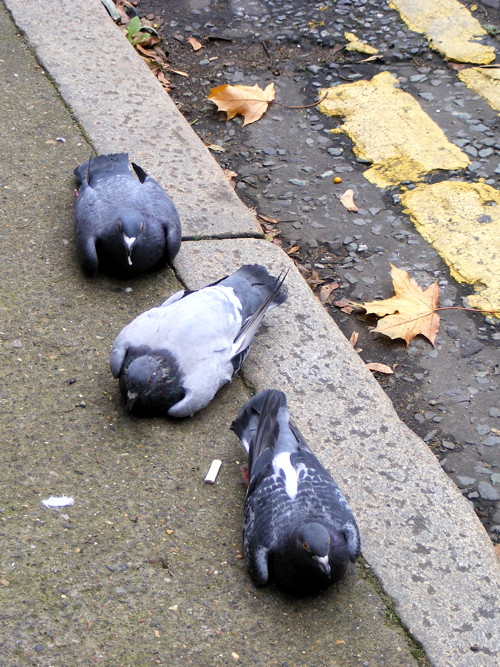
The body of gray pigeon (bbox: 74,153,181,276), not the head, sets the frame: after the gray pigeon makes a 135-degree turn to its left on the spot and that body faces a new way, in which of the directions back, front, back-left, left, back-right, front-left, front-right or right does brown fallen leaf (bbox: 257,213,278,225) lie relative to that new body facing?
front

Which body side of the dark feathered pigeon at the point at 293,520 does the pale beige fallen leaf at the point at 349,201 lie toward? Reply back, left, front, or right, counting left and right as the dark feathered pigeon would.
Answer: back

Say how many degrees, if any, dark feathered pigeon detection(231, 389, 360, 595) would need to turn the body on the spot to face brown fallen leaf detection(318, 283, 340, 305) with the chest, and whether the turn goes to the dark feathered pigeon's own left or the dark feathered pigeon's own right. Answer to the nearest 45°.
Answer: approximately 180°

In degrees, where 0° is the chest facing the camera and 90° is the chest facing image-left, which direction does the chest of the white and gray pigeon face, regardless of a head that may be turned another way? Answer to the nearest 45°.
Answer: approximately 45°

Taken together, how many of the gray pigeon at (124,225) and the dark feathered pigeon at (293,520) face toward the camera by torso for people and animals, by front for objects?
2

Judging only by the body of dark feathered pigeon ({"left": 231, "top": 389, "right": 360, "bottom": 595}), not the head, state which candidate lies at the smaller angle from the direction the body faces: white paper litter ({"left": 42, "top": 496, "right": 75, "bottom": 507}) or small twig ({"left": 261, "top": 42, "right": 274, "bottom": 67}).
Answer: the white paper litter

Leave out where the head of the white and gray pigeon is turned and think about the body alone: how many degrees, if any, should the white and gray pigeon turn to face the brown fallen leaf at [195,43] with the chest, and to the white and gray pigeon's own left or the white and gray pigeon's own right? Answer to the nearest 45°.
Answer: approximately 135° to the white and gray pigeon's own right

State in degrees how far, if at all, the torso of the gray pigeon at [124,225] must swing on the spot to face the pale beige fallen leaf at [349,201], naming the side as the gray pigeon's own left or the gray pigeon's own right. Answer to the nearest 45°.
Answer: approximately 135° to the gray pigeon's own left

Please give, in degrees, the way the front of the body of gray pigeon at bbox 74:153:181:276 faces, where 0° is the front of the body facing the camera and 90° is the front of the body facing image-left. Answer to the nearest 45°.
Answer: approximately 0°

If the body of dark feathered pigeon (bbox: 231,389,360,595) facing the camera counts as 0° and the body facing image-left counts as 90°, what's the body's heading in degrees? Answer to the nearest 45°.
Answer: approximately 0°

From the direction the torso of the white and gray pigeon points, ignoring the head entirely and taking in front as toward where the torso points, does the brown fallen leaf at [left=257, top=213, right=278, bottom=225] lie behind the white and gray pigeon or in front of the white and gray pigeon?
behind

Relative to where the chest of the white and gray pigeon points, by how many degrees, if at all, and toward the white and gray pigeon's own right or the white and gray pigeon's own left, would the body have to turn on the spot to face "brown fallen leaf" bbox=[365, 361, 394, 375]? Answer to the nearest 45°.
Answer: approximately 180°
